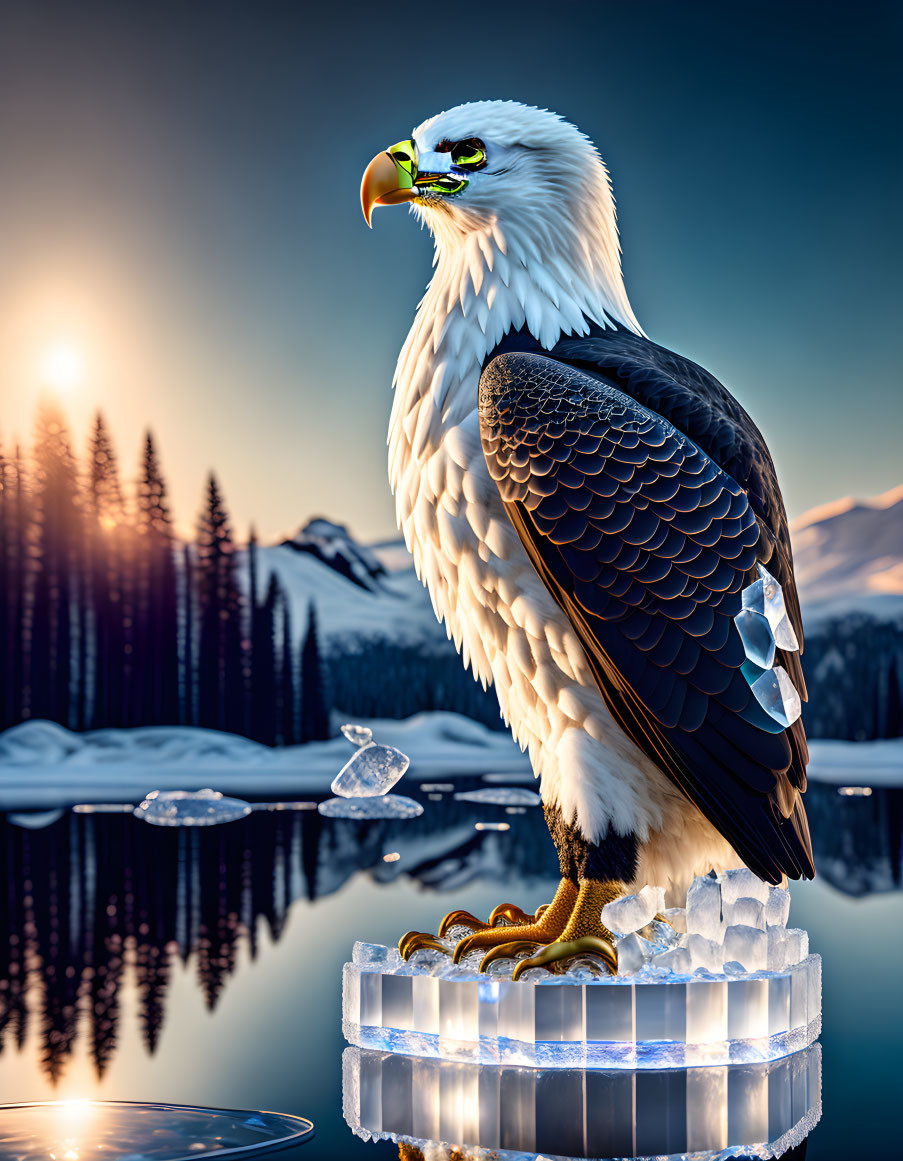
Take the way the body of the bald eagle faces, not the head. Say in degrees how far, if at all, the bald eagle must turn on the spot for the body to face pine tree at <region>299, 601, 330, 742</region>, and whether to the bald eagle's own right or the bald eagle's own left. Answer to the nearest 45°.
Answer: approximately 90° to the bald eagle's own right

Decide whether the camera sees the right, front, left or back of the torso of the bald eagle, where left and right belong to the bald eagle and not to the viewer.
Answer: left

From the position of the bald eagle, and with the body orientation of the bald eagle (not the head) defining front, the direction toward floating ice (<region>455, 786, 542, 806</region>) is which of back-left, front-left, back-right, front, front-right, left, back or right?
right

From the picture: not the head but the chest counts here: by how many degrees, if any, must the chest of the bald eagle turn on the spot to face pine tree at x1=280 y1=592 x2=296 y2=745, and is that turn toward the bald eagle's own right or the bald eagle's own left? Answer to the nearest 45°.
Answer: approximately 90° to the bald eagle's own right
